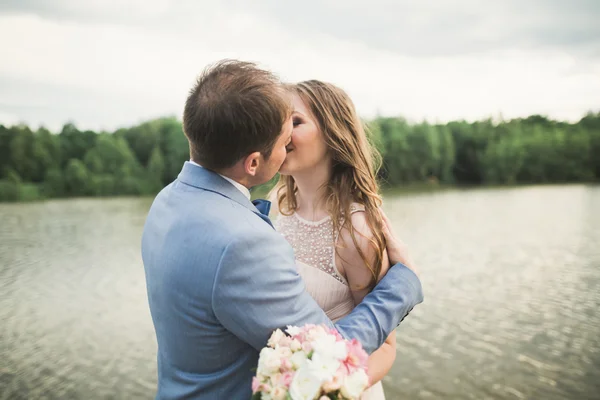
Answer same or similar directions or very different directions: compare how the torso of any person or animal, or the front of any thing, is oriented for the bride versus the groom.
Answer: very different directions

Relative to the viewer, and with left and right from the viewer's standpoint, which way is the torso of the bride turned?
facing the viewer and to the left of the viewer

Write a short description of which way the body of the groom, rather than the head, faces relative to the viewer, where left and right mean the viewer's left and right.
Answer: facing away from the viewer and to the right of the viewer

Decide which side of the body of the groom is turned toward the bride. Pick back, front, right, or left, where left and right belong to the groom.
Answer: front

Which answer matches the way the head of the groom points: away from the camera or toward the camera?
away from the camera
